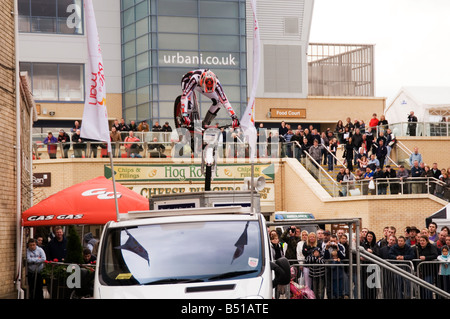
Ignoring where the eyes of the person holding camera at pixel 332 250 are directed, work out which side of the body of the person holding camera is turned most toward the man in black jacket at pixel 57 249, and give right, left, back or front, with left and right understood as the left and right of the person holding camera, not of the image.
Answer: right

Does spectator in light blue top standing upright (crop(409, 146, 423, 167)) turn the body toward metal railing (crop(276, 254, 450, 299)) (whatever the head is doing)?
yes

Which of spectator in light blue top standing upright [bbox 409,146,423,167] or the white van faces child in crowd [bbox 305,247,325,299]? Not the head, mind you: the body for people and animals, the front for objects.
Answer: the spectator in light blue top standing upright

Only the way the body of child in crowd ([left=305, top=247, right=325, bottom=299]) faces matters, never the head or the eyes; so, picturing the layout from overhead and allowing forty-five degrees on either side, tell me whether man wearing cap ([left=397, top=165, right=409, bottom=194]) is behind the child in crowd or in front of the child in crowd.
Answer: behind

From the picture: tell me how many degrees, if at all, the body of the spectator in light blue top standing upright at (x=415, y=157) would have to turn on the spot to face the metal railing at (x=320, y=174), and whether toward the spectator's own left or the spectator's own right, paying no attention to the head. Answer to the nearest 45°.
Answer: approximately 90° to the spectator's own right

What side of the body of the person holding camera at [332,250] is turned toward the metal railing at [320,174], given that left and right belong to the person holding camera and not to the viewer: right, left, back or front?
back

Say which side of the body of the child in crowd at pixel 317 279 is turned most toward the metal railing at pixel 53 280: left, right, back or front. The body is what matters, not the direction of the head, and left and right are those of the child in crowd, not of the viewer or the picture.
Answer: right

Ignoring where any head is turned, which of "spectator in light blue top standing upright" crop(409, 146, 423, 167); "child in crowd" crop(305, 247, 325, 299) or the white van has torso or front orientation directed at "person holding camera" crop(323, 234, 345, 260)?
the spectator in light blue top standing upright

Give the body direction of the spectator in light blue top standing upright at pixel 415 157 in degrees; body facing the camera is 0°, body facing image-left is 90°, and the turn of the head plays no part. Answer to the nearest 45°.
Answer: approximately 0°
